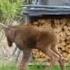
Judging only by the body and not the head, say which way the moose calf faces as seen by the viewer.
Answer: to the viewer's left

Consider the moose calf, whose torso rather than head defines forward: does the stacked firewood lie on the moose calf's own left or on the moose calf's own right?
on the moose calf's own right
